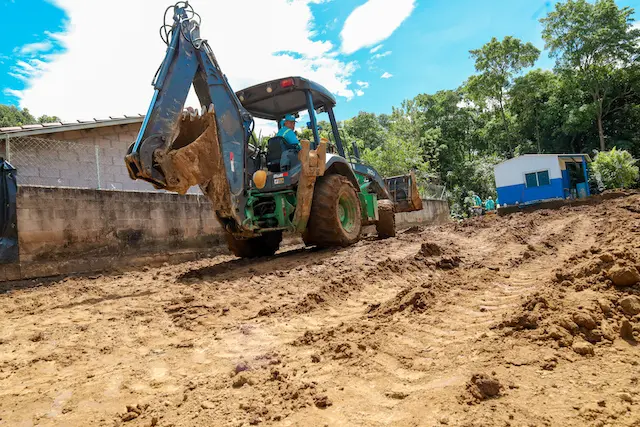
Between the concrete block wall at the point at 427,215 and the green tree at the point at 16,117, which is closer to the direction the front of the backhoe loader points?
the concrete block wall

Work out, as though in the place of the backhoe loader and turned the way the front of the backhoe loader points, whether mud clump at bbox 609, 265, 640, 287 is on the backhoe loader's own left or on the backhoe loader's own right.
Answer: on the backhoe loader's own right

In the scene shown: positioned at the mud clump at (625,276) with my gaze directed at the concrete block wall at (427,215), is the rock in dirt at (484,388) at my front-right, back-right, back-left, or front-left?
back-left

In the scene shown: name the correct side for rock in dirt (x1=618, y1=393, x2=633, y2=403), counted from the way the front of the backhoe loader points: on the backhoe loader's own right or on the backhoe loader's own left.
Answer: on the backhoe loader's own right

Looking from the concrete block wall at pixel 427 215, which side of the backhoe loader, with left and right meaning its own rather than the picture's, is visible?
front

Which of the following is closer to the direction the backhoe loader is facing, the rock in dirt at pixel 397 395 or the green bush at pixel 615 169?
the green bush

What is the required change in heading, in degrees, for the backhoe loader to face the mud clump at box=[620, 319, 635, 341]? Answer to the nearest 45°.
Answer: approximately 90° to its right

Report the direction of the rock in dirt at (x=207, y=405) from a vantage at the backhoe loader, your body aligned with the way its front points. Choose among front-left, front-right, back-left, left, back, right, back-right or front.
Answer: back-right

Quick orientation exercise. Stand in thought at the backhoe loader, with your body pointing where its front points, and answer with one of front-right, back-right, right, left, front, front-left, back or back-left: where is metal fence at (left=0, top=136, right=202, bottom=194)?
left

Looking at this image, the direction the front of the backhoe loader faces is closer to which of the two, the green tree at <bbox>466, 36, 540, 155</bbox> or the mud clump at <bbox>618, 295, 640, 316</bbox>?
the green tree

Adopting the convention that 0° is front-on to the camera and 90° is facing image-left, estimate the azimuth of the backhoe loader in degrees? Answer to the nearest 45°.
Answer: approximately 225°

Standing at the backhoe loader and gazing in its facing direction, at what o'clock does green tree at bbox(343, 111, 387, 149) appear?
The green tree is roughly at 11 o'clock from the backhoe loader.

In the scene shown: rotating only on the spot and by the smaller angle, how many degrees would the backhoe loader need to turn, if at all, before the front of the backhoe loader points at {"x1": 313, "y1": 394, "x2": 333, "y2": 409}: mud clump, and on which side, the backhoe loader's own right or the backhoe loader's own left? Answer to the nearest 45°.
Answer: approximately 135° to the backhoe loader's own right

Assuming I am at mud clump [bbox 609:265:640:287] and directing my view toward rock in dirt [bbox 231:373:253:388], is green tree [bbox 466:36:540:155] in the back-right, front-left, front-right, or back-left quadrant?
back-right

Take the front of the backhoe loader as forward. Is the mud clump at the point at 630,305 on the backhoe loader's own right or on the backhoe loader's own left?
on the backhoe loader's own right

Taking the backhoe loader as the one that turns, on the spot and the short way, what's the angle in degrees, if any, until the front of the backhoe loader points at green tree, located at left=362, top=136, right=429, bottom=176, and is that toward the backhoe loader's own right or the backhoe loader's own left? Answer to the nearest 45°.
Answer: approximately 45° to the backhoe loader's own left
